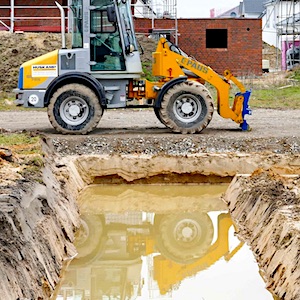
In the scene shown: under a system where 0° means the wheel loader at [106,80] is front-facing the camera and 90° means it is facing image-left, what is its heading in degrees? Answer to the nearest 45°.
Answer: approximately 270°
